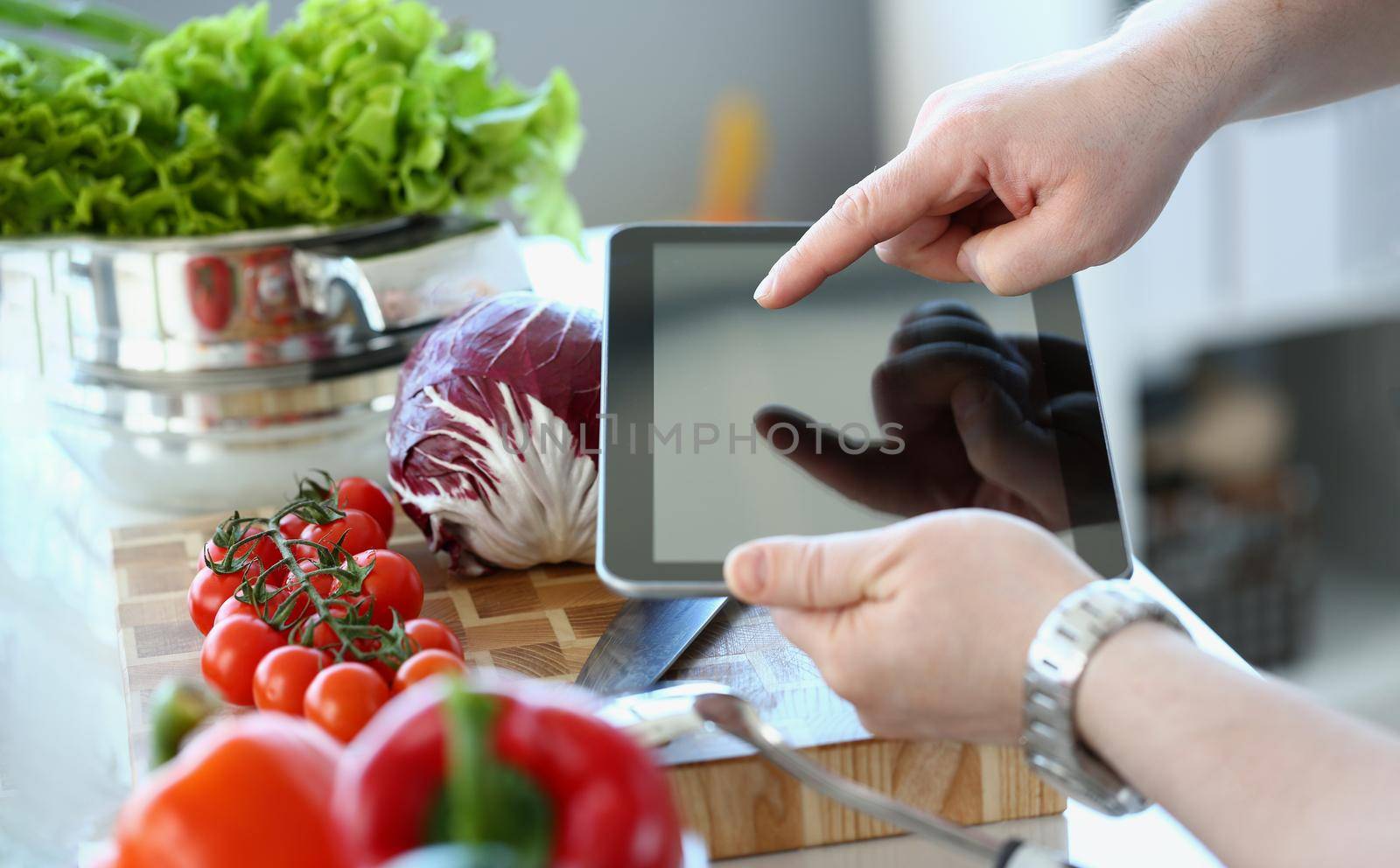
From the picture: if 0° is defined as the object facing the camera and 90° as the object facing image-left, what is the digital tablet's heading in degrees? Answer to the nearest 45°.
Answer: approximately 0°

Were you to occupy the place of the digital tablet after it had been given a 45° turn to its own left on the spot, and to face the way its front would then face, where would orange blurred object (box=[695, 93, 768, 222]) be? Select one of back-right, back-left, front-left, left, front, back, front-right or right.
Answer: back-left

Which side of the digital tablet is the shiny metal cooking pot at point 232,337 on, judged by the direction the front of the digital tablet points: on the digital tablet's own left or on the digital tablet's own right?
on the digital tablet's own right
